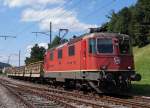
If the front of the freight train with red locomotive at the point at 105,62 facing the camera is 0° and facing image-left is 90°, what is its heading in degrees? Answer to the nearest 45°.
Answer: approximately 315°
